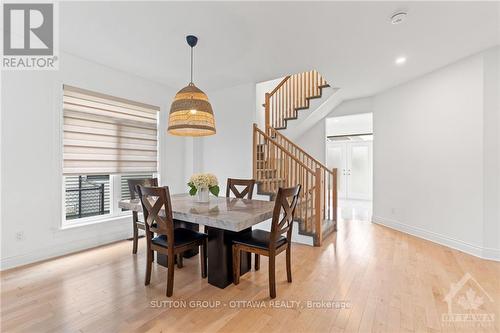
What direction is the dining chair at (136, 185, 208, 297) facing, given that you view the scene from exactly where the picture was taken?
facing away from the viewer and to the right of the viewer

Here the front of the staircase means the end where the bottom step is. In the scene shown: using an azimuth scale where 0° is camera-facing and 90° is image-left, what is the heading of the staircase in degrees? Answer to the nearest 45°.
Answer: approximately 315°

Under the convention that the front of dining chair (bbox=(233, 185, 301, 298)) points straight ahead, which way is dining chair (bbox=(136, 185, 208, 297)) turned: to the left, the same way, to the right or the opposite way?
to the right

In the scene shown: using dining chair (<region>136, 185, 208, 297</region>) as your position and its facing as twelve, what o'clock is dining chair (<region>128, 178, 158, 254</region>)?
dining chair (<region>128, 178, 158, 254</region>) is roughly at 10 o'clock from dining chair (<region>136, 185, 208, 297</region>).

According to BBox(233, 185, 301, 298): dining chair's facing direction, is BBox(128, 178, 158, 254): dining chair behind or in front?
in front

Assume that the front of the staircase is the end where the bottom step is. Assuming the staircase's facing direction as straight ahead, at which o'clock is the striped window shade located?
The striped window shade is roughly at 4 o'clock from the staircase.

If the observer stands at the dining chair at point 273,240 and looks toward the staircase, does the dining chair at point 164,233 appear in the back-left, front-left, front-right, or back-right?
back-left

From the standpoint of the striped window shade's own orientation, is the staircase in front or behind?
in front

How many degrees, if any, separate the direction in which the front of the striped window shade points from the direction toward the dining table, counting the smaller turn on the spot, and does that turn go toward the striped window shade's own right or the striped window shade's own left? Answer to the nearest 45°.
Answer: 0° — it already faces it

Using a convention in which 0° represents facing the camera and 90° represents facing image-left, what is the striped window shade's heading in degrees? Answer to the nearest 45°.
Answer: approximately 315°

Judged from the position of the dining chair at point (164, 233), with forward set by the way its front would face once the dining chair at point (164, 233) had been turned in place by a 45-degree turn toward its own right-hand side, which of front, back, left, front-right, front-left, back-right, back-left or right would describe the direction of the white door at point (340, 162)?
front-left

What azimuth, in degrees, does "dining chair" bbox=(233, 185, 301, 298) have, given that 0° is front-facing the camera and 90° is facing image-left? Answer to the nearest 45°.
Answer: approximately 135°

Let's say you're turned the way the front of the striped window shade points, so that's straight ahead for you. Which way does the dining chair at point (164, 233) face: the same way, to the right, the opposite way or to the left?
to the left

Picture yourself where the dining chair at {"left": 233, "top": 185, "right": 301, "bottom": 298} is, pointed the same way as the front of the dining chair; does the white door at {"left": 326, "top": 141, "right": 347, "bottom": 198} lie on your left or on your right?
on your right
